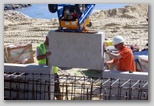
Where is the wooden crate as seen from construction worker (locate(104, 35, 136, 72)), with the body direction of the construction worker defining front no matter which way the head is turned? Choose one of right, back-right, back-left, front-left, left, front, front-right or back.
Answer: front-right

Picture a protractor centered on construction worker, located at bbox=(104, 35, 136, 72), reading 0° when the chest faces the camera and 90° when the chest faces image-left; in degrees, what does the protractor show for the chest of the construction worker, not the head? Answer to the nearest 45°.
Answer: approximately 90°

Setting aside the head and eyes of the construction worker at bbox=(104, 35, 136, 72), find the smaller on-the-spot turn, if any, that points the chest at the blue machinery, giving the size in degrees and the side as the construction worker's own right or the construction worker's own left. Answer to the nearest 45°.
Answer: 0° — they already face it
